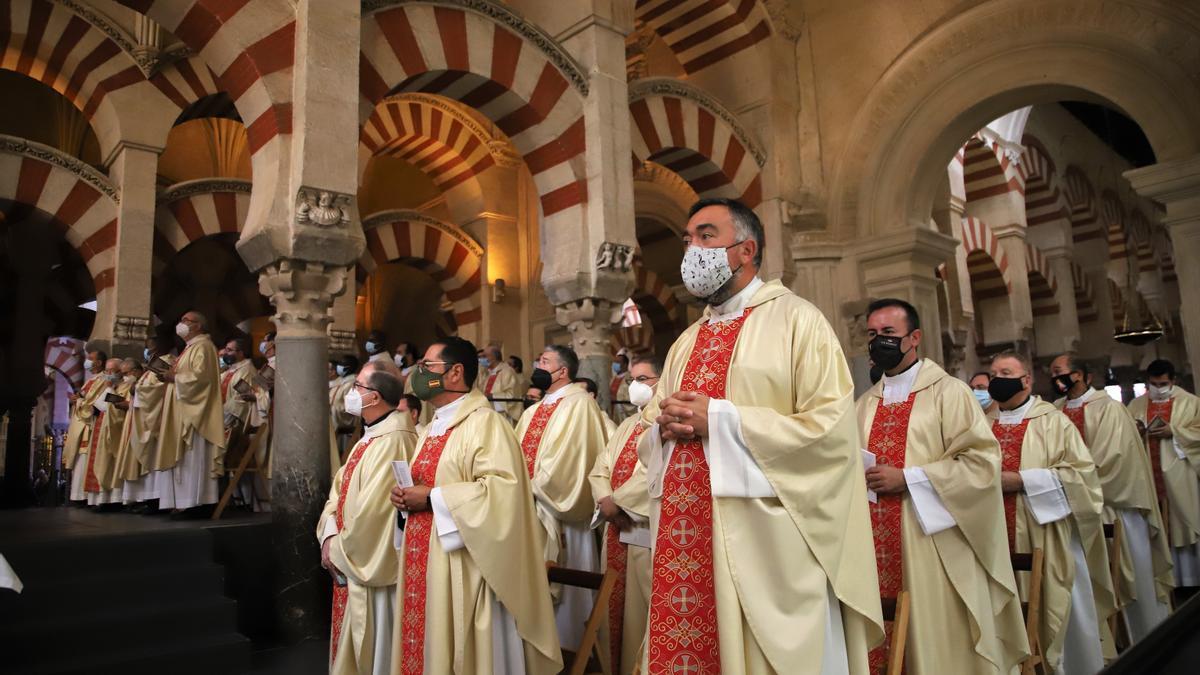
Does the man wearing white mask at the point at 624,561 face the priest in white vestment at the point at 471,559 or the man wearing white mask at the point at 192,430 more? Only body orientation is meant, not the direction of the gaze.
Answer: the priest in white vestment

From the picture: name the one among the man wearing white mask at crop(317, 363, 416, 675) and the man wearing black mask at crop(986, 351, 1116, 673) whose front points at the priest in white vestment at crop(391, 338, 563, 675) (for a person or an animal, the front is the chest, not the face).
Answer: the man wearing black mask

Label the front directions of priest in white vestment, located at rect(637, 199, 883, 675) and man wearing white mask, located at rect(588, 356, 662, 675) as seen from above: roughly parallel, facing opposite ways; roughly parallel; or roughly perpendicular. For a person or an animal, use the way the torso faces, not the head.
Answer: roughly parallel

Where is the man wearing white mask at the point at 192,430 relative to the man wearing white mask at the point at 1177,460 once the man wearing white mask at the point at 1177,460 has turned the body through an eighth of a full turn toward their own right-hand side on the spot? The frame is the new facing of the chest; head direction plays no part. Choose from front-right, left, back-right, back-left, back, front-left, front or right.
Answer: front-left

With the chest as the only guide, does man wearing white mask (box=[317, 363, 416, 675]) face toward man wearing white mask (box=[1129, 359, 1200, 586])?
no

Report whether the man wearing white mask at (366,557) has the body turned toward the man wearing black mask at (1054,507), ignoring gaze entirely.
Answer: no

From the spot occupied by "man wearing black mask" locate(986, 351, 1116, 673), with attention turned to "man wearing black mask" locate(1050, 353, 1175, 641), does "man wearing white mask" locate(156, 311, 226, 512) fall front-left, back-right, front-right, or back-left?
back-left

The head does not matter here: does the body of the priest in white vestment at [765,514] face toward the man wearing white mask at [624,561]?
no

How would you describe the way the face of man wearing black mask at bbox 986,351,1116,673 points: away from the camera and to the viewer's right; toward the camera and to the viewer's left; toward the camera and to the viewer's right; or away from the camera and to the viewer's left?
toward the camera and to the viewer's left

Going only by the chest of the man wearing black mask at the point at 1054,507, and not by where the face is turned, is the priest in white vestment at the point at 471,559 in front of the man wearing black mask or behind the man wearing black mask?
in front

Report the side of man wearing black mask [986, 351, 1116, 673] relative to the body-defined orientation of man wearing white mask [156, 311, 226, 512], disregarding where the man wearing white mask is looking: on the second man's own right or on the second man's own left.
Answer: on the second man's own left

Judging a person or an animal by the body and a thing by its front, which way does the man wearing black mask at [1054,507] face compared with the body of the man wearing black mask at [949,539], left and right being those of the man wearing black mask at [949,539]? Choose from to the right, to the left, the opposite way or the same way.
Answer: the same way

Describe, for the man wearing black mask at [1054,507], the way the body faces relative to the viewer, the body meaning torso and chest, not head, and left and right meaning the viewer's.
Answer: facing the viewer and to the left of the viewer

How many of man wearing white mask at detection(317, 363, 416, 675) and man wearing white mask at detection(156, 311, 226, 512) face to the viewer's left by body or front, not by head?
2

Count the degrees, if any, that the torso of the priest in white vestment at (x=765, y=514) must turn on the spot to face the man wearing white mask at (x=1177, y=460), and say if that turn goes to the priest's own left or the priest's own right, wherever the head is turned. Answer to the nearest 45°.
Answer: approximately 180°

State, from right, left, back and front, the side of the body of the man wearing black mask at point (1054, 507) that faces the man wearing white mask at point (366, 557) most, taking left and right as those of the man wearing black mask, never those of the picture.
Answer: front
